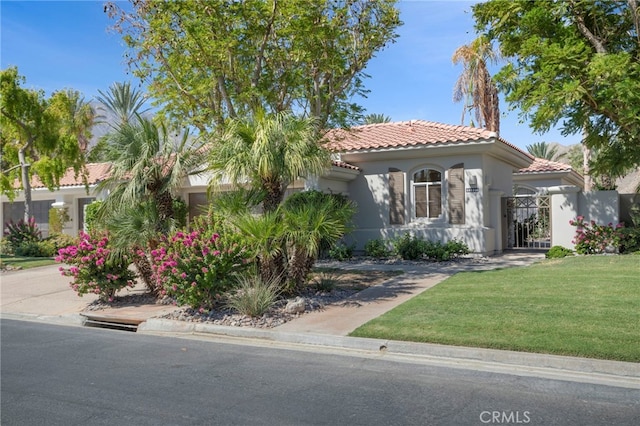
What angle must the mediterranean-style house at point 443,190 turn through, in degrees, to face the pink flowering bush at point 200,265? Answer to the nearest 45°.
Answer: approximately 45° to its right

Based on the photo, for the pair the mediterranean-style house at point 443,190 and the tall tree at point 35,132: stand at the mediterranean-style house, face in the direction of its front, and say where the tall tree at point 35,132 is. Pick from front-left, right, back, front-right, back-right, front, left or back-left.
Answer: right

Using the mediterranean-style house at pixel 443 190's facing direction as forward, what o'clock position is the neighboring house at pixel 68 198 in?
The neighboring house is roughly at 4 o'clock from the mediterranean-style house.

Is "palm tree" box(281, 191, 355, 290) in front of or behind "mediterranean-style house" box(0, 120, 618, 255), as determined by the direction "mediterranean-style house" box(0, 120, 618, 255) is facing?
in front

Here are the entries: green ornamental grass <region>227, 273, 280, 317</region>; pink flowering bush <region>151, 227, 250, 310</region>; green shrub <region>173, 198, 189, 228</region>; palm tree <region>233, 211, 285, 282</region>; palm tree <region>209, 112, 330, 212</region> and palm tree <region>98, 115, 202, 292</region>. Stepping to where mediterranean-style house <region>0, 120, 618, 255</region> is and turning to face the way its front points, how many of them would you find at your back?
0

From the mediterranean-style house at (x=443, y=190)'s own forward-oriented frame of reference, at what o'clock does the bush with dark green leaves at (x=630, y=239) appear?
The bush with dark green leaves is roughly at 10 o'clock from the mediterranean-style house.

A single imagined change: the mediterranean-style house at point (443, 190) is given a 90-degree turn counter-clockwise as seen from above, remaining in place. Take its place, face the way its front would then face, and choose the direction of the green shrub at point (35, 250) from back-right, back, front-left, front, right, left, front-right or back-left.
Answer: back

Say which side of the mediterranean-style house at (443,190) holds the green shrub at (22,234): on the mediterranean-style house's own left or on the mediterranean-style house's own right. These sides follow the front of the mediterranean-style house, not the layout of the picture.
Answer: on the mediterranean-style house's own right

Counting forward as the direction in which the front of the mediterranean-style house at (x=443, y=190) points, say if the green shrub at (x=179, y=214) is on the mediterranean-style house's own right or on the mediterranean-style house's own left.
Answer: on the mediterranean-style house's own right

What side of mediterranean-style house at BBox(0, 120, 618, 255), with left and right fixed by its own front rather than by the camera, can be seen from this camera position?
front

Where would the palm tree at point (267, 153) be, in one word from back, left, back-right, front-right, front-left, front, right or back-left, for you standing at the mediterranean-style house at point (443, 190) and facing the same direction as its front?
front-right

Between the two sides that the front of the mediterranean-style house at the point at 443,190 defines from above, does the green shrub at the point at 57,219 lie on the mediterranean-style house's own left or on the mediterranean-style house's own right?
on the mediterranean-style house's own right
